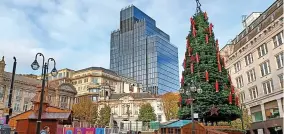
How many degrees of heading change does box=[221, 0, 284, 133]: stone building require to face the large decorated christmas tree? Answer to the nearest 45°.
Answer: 0° — it already faces it

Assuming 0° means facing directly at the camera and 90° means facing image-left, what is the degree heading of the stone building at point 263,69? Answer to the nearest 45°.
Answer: approximately 45°

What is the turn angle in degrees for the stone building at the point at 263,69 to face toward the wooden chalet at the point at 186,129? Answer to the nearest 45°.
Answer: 0° — it already faces it
